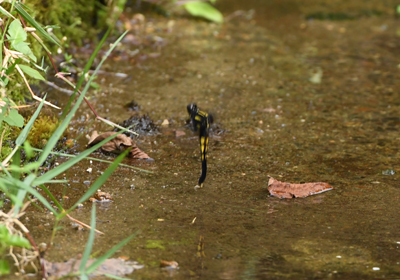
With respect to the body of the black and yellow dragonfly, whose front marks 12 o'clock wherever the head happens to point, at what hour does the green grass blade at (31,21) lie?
The green grass blade is roughly at 11 o'clock from the black and yellow dragonfly.

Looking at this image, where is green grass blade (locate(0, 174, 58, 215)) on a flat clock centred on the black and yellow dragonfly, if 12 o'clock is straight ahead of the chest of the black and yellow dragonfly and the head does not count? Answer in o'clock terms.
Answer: The green grass blade is roughly at 10 o'clock from the black and yellow dragonfly.
